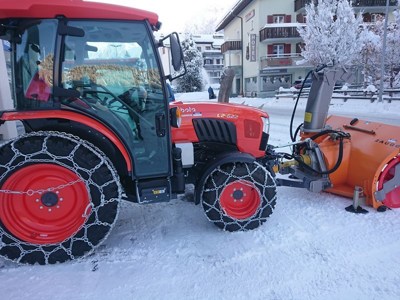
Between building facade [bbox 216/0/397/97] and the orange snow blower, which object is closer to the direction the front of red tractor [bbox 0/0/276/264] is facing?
the orange snow blower

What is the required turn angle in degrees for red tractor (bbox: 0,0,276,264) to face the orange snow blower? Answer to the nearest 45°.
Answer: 0° — it already faces it

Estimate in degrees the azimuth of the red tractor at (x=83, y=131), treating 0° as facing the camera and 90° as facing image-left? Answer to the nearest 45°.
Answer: approximately 270°
